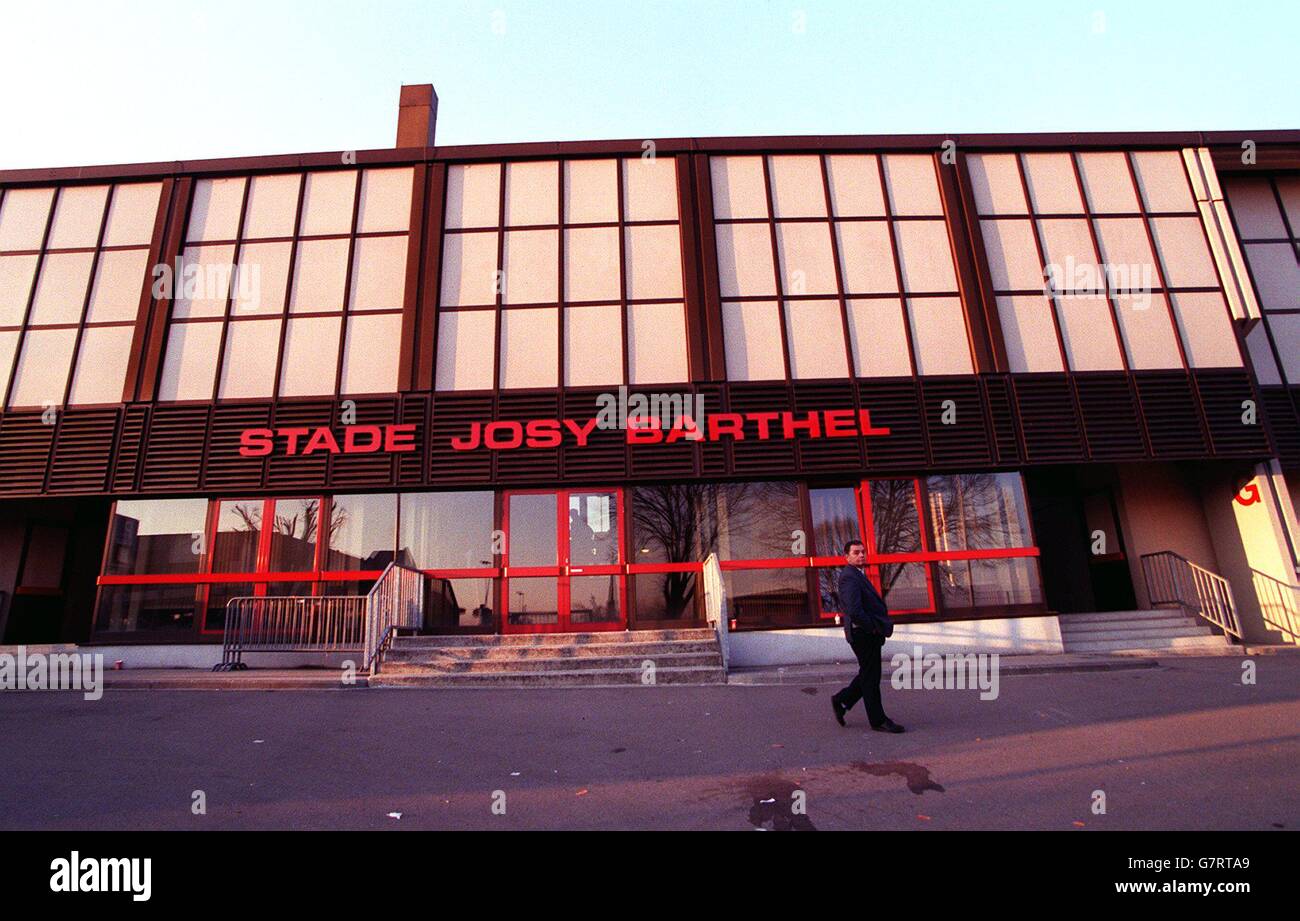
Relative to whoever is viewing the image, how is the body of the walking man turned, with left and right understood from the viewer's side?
facing to the right of the viewer

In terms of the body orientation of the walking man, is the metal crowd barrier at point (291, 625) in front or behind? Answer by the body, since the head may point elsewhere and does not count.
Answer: behind
